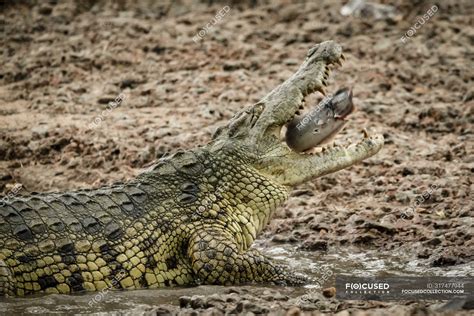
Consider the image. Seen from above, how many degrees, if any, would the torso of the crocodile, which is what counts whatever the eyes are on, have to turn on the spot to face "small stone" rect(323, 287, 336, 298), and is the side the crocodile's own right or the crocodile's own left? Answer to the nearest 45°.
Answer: approximately 45° to the crocodile's own right

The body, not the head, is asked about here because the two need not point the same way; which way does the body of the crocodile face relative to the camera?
to the viewer's right
